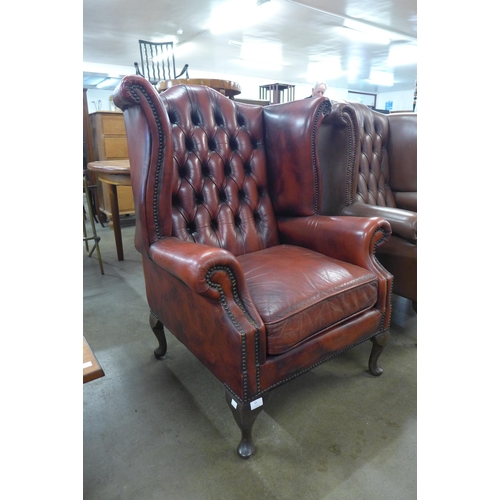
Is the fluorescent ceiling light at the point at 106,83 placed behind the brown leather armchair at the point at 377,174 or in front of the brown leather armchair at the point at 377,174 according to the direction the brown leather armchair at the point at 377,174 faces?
behind

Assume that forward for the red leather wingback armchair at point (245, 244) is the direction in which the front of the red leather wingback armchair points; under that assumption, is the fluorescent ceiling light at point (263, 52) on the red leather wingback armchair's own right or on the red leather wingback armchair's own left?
on the red leather wingback armchair's own left

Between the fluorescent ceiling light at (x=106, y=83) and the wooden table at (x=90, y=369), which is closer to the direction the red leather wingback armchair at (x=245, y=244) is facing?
the wooden table

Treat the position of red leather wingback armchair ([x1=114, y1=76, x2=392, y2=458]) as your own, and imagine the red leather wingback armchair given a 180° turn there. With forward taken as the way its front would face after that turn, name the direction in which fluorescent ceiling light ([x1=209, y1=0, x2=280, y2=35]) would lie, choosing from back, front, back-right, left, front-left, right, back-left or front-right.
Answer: front-right

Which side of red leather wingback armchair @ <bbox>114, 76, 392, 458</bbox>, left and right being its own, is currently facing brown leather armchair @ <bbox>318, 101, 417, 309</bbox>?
left

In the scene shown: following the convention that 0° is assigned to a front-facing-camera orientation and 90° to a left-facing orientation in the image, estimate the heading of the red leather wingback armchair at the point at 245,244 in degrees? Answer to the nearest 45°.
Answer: approximately 315°

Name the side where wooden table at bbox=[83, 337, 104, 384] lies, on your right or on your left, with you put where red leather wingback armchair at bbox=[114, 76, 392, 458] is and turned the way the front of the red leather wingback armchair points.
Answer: on your right
